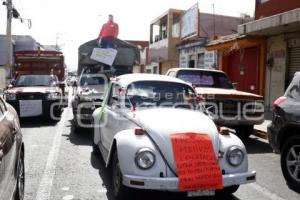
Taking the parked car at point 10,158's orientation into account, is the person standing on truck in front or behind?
behind

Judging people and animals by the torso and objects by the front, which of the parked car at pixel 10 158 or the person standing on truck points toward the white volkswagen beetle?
the person standing on truck

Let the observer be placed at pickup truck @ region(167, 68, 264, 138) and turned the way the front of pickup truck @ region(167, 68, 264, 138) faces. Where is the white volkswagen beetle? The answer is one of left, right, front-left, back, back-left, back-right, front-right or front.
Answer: front-right

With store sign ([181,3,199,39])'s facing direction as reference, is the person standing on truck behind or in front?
in front

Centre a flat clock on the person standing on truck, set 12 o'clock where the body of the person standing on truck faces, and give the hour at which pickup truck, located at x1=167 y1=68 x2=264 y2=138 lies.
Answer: The pickup truck is roughly at 11 o'clock from the person standing on truck.

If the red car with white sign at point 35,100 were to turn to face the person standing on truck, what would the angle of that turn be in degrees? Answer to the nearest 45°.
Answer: approximately 135° to its left

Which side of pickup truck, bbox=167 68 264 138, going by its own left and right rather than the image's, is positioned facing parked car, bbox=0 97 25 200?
right

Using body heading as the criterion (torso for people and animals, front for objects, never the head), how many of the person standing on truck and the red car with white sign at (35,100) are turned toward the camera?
2

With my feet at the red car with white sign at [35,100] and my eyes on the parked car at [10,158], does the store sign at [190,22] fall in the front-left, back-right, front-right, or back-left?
back-left

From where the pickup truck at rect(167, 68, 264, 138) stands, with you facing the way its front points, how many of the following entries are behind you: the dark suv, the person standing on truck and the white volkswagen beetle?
1

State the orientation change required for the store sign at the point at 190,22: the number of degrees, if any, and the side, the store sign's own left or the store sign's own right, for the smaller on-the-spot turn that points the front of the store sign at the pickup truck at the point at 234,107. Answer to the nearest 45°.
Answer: approximately 45° to the store sign's own left

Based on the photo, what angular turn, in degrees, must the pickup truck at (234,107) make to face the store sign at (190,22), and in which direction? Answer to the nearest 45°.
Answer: approximately 135° to its left
